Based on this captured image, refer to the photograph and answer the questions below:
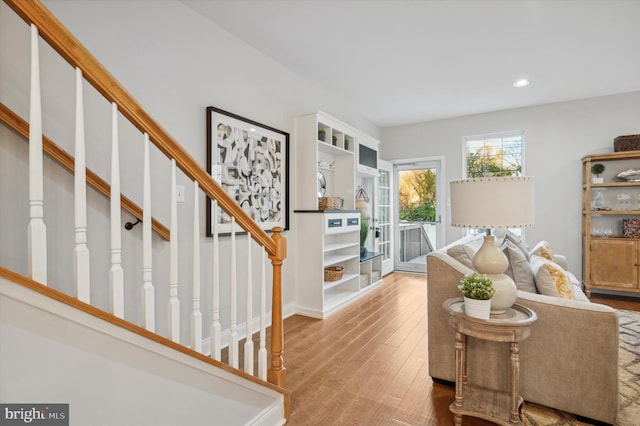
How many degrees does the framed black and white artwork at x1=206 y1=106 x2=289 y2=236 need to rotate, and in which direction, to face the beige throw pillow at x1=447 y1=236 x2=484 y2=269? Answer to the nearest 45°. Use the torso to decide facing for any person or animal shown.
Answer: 0° — it already faces it

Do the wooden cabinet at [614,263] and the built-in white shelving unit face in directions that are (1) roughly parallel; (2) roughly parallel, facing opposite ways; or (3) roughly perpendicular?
roughly perpendicular

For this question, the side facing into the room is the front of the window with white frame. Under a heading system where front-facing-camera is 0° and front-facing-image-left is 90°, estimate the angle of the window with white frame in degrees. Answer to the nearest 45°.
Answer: approximately 0°

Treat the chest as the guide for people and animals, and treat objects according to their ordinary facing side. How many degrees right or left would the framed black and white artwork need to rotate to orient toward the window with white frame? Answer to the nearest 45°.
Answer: approximately 45° to its left

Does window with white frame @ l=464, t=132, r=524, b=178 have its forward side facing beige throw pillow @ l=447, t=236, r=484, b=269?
yes

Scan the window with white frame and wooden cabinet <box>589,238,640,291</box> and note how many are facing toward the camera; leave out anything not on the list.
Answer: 2

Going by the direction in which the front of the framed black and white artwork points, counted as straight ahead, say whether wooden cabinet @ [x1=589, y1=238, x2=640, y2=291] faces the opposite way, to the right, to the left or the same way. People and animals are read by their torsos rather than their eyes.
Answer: to the right

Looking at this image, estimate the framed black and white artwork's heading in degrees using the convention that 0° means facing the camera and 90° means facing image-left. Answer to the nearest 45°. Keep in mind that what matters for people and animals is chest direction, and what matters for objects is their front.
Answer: approximately 315°

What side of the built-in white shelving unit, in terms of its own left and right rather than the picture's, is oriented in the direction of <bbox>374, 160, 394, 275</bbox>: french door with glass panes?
left

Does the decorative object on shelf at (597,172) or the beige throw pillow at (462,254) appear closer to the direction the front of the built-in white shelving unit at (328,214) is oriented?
the beige throw pillow
